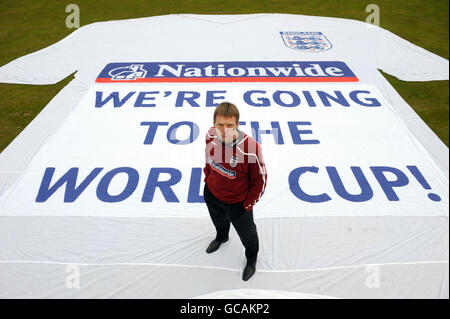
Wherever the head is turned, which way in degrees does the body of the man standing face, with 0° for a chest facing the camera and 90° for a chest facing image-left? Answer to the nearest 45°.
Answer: approximately 45°
